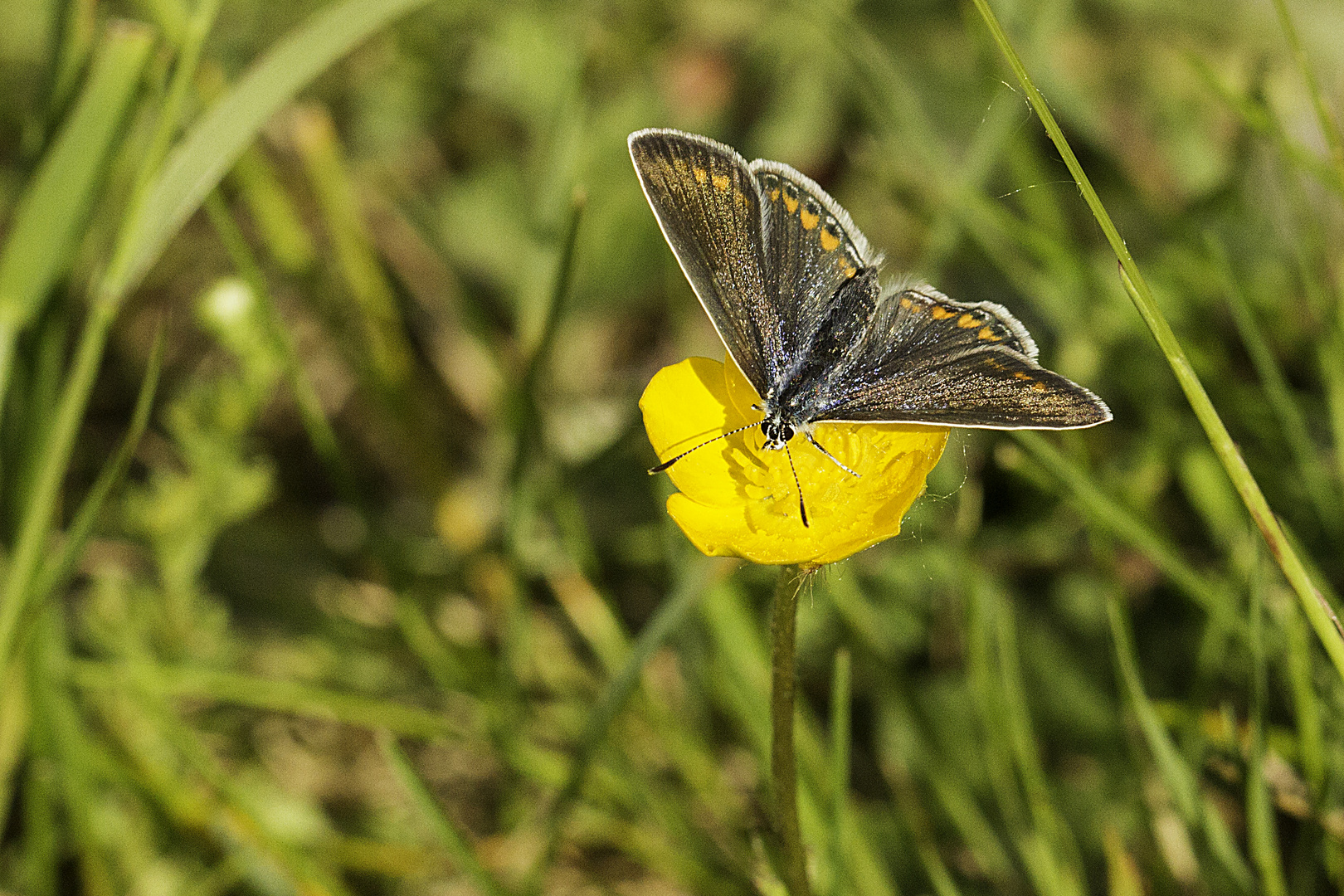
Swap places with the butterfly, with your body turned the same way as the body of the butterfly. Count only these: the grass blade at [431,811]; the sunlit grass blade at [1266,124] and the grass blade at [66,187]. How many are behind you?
1

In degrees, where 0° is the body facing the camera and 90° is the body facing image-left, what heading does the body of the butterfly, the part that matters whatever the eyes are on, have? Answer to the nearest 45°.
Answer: approximately 45°

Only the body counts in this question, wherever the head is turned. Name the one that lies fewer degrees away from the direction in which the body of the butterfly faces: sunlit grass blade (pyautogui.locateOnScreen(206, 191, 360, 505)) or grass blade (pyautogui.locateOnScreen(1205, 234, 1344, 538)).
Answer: the sunlit grass blade

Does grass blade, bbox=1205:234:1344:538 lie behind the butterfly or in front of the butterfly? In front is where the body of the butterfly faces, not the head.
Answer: behind

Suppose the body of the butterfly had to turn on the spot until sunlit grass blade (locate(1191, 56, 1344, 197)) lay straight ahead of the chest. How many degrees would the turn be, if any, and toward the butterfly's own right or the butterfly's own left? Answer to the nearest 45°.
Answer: approximately 180°

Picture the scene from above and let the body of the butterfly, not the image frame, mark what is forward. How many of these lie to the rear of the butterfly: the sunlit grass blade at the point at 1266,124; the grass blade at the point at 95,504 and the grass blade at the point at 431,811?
1

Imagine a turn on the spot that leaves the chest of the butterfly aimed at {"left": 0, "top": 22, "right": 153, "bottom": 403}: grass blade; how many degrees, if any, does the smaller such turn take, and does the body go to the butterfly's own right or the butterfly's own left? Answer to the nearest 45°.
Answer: approximately 45° to the butterfly's own right
